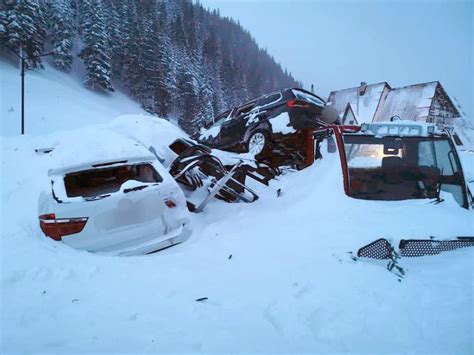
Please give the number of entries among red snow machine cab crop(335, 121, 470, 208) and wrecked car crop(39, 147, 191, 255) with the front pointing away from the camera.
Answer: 1

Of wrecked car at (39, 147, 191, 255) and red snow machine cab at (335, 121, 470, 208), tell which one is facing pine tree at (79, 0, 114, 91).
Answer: wrecked car at (39, 147, 191, 255)

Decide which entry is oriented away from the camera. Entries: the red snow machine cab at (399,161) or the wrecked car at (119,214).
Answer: the wrecked car at (119,214)

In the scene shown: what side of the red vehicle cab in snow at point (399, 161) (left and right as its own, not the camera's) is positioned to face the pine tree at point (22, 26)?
right

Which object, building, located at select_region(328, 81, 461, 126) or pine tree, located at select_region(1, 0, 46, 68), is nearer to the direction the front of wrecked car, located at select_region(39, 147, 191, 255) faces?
the pine tree

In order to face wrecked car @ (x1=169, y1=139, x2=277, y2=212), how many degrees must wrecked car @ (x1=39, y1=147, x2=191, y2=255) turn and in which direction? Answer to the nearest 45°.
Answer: approximately 45° to its right

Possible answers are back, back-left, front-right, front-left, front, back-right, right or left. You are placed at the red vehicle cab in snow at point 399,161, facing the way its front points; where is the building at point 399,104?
back

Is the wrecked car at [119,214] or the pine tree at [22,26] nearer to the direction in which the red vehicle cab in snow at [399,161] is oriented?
the wrecked car

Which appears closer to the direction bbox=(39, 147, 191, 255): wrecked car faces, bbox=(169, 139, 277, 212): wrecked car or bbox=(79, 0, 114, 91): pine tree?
the pine tree

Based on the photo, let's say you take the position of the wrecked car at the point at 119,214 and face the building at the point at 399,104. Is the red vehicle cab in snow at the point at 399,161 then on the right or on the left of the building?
right

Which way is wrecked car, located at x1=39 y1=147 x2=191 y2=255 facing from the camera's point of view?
away from the camera

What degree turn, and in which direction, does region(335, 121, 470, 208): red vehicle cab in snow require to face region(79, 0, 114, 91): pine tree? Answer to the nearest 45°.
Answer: approximately 135° to its right
